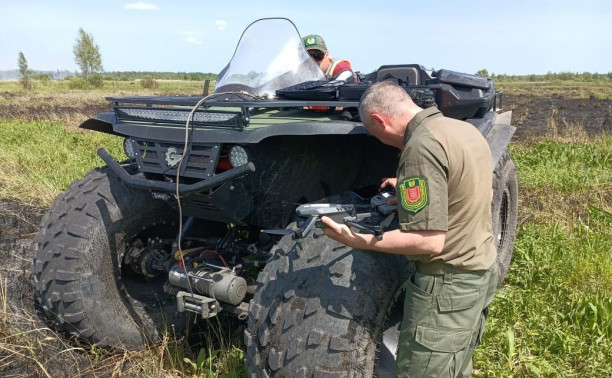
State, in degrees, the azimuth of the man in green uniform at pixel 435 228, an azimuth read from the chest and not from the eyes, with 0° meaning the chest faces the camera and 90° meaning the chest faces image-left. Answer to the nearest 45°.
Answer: approximately 135°

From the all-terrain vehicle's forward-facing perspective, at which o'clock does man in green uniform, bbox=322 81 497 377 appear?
The man in green uniform is roughly at 9 o'clock from the all-terrain vehicle.

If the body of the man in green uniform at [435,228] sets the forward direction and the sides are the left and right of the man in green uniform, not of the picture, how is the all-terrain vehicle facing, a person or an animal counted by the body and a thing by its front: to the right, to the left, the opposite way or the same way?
to the left

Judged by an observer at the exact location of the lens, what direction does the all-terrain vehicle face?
facing the viewer and to the left of the viewer

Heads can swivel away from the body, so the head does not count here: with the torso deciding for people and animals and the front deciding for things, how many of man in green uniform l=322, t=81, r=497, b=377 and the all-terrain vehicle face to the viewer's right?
0

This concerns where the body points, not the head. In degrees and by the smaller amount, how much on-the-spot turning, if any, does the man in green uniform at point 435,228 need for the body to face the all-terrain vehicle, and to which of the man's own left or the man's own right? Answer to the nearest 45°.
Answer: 0° — they already face it
